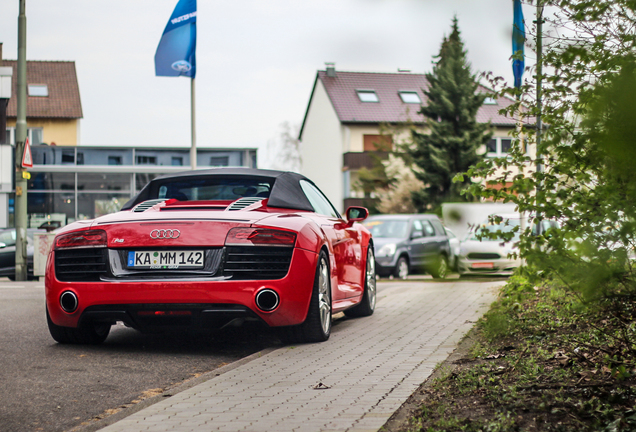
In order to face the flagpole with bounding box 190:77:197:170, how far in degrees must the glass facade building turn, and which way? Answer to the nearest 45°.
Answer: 0° — it already faces it

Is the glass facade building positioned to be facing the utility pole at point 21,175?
yes

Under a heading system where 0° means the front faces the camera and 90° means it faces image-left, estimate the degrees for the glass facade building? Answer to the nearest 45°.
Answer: approximately 0°

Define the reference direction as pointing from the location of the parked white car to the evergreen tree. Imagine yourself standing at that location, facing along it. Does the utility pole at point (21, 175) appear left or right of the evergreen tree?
left

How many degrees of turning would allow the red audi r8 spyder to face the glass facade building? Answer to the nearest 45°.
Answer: approximately 45° to its left

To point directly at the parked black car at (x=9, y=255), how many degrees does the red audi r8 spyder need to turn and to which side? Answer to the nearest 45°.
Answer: approximately 45° to its left

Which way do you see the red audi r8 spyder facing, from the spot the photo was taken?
facing away from the viewer and to the right of the viewer

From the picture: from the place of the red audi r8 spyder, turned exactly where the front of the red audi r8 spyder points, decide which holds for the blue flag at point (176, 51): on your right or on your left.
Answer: on your left

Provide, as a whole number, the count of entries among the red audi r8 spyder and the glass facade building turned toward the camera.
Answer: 1

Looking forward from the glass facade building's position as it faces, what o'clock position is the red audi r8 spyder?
The red audi r8 spyder is roughly at 12 o'clock from the glass facade building.

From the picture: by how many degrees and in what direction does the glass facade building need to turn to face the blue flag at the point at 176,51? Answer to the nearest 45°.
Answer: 0° — it already faces it

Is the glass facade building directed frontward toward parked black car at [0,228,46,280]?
yes
